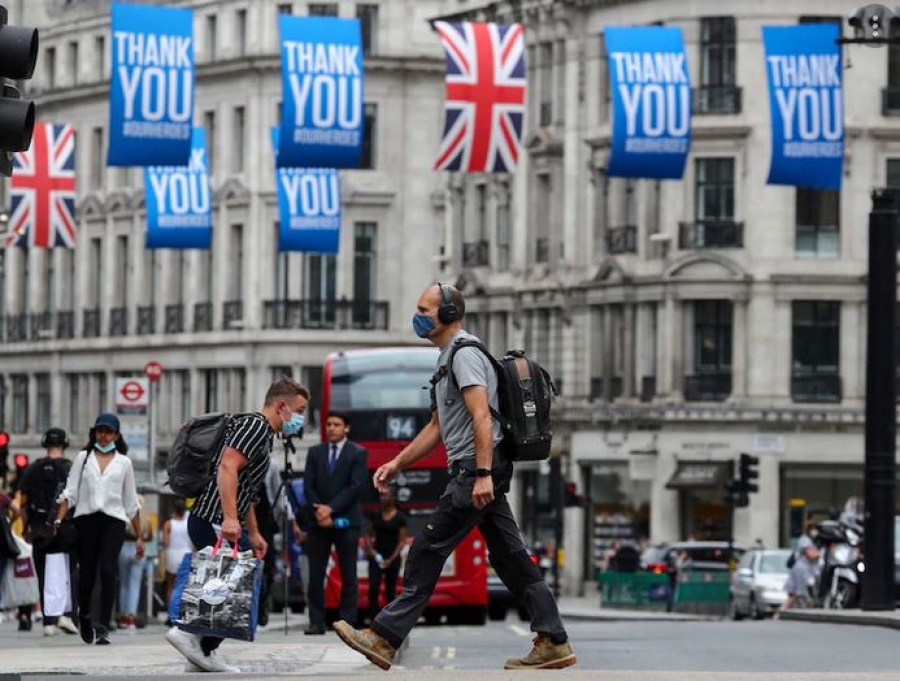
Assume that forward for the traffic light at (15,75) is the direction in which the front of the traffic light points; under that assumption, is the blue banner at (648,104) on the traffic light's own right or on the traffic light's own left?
on the traffic light's own left

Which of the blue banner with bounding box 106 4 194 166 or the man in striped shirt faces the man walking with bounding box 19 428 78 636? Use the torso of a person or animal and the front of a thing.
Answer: the blue banner

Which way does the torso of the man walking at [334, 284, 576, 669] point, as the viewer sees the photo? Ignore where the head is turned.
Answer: to the viewer's left

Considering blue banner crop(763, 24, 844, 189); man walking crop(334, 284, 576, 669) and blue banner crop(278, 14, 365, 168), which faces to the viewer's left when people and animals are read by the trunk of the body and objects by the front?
the man walking

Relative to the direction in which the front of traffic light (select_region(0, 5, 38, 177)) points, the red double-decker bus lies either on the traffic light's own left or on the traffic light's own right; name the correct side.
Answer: on the traffic light's own left

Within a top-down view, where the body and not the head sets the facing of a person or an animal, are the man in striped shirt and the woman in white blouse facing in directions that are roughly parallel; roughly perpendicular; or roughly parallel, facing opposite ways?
roughly perpendicular
